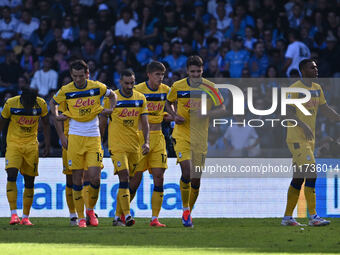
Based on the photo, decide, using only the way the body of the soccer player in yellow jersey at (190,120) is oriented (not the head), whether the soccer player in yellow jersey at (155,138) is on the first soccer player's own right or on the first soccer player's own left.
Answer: on the first soccer player's own right

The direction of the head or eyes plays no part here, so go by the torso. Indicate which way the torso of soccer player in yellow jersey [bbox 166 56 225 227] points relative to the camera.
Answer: toward the camera

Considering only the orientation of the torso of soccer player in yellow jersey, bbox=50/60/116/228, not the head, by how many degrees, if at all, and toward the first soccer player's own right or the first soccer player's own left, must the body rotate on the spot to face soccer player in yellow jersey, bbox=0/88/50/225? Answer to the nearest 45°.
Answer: approximately 135° to the first soccer player's own right

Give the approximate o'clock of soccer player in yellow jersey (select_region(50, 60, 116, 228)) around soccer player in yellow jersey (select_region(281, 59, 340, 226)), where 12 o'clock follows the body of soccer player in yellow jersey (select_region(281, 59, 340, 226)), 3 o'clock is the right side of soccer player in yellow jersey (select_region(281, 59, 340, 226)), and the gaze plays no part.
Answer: soccer player in yellow jersey (select_region(50, 60, 116, 228)) is roughly at 4 o'clock from soccer player in yellow jersey (select_region(281, 59, 340, 226)).

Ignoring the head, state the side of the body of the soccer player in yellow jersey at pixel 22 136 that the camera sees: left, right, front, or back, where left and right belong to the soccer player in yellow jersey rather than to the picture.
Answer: front

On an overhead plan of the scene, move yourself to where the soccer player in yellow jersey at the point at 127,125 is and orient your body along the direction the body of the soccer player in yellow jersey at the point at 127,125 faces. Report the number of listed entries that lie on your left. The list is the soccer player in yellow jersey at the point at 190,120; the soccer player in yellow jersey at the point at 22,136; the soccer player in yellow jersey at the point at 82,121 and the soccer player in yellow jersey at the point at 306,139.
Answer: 2

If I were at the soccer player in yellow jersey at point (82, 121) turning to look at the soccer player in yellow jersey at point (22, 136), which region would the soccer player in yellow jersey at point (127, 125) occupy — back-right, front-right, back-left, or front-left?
back-right

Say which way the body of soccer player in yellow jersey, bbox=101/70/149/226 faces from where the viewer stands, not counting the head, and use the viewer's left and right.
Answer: facing the viewer

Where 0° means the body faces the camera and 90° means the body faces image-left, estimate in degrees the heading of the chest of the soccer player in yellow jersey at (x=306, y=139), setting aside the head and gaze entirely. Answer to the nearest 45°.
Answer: approximately 315°
